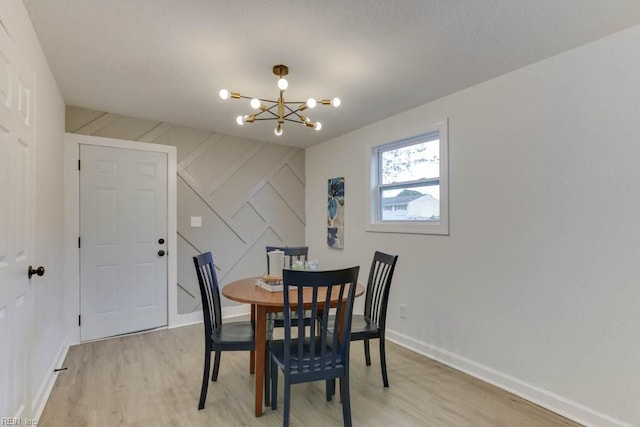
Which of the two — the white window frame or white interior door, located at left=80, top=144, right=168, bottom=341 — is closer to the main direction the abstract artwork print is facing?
the white interior door

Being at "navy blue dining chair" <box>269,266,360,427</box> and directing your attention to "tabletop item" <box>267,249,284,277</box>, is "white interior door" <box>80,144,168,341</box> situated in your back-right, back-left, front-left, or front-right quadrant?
front-left

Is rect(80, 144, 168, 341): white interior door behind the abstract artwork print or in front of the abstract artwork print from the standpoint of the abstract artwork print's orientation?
in front

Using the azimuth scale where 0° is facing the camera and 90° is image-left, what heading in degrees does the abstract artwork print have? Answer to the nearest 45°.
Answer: approximately 45°

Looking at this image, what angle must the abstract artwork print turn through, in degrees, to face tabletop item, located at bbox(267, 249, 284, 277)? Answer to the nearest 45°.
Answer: approximately 45° to its left

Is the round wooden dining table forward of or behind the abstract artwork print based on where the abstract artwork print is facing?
forward

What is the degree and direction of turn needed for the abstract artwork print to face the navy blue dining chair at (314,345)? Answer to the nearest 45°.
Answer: approximately 45° to its left

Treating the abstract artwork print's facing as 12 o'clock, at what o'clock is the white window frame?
The white window frame is roughly at 9 o'clock from the abstract artwork print.

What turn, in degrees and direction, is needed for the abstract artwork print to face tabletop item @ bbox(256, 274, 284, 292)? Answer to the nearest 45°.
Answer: approximately 45° to its left
